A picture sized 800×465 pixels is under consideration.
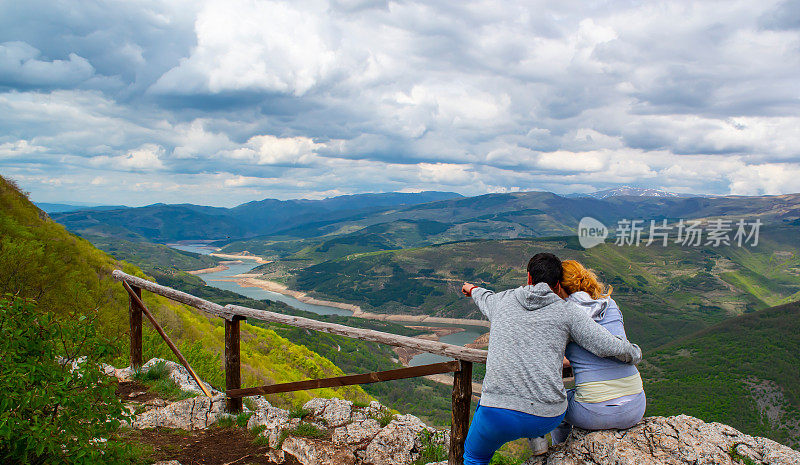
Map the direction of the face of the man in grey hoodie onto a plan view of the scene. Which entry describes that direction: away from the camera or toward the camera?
away from the camera

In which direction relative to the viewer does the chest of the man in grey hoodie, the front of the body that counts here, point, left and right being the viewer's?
facing away from the viewer

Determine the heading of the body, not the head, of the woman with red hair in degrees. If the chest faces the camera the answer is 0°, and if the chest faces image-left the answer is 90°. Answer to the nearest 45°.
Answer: approximately 180°

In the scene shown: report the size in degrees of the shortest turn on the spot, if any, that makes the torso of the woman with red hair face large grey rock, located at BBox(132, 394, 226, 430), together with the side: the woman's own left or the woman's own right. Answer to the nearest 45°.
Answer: approximately 90° to the woman's own left

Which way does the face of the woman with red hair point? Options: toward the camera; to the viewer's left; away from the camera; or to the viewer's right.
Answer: away from the camera

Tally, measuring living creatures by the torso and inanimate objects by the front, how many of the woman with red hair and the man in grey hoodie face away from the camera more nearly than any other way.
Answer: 2
